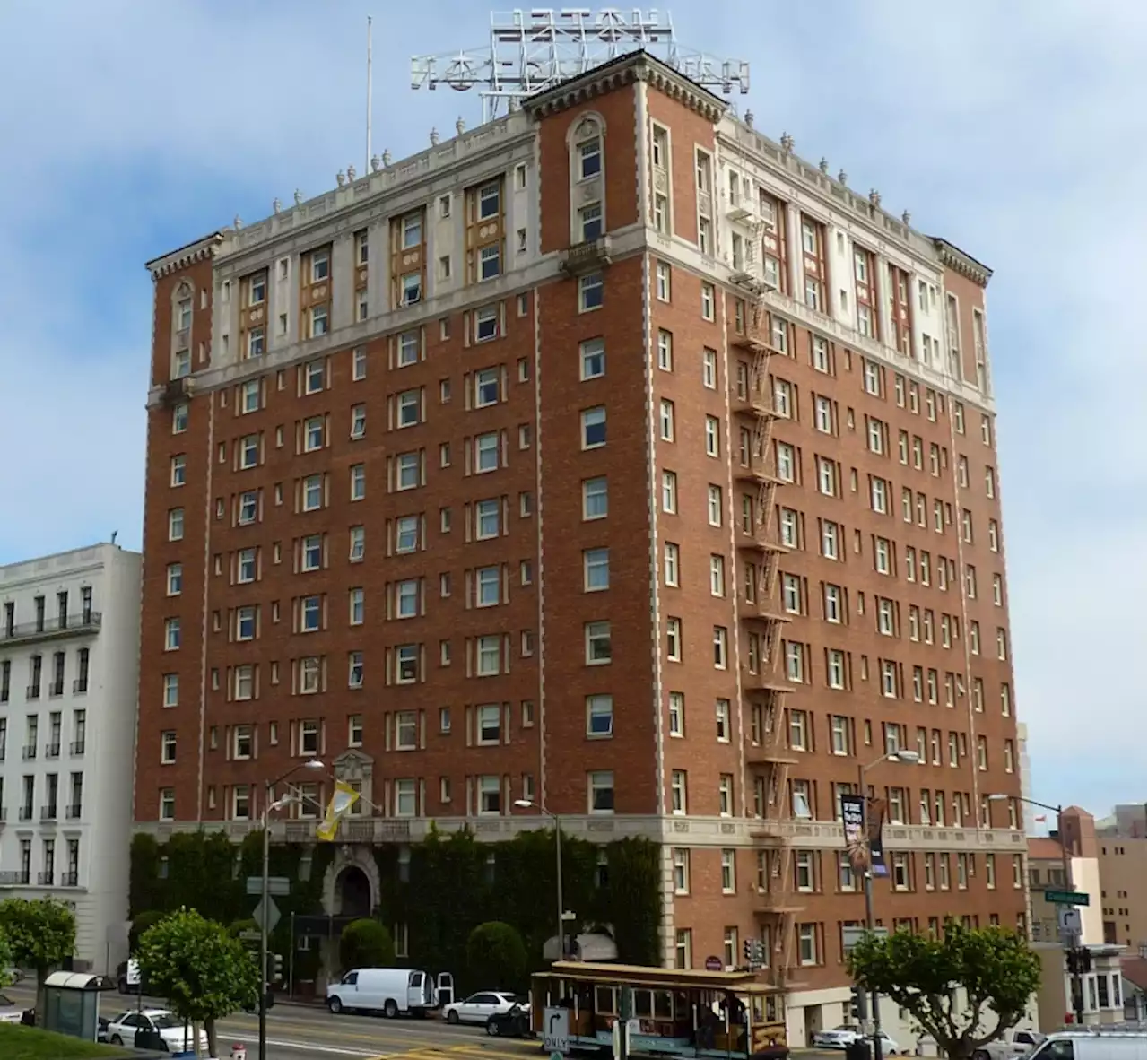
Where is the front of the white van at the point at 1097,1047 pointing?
to the viewer's left
